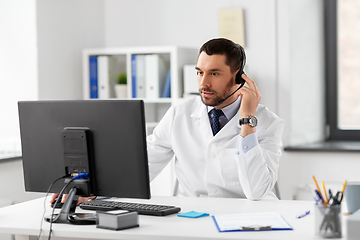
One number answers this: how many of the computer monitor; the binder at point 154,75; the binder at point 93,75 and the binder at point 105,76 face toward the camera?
3

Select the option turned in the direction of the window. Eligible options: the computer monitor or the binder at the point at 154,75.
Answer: the computer monitor

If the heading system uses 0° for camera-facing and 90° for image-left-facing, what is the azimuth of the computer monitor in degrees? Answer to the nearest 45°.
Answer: approximately 225°

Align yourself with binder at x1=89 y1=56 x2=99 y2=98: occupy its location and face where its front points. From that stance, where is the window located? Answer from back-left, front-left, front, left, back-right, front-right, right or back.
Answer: left

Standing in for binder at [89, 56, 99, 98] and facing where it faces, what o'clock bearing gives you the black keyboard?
The black keyboard is roughly at 12 o'clock from the binder.

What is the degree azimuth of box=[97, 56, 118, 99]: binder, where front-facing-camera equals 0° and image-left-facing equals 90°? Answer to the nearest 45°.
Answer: approximately 0°

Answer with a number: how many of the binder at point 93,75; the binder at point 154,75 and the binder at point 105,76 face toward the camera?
3

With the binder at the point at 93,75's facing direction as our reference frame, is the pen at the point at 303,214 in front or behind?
in front
